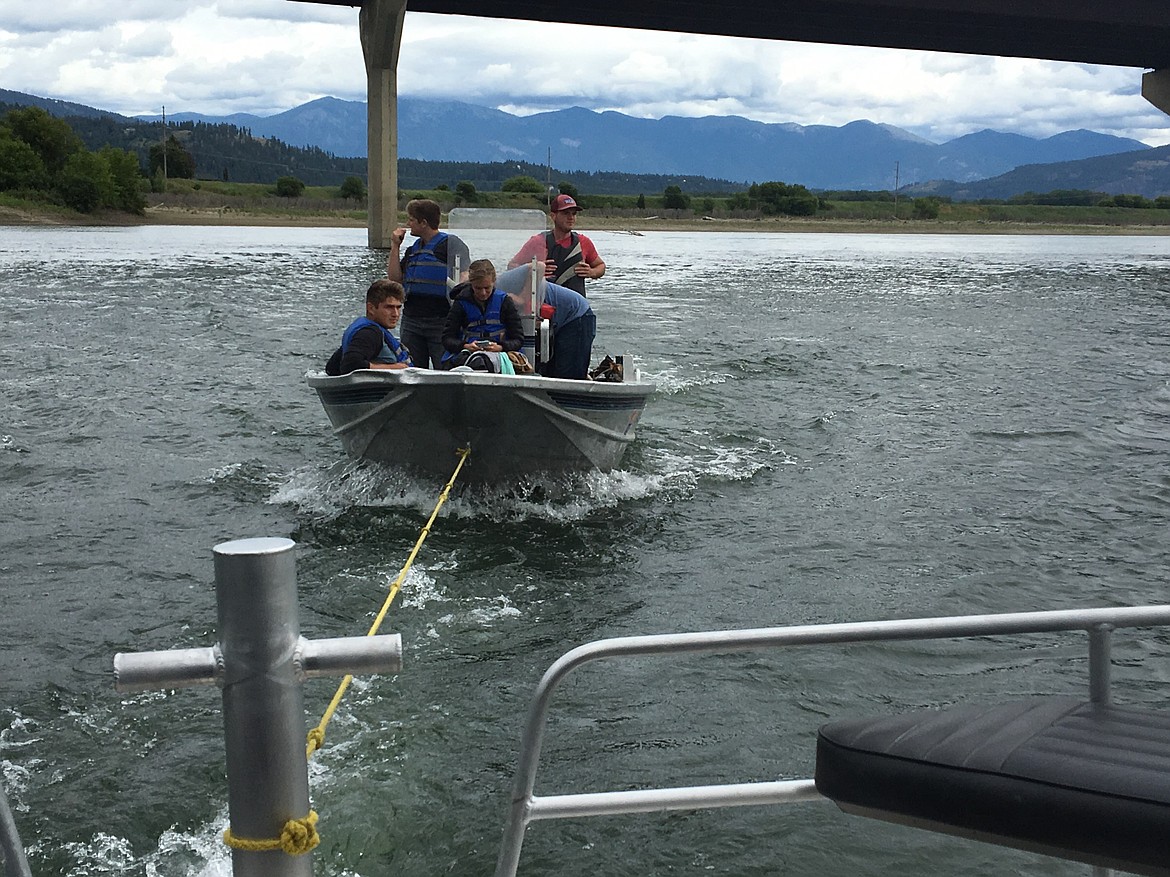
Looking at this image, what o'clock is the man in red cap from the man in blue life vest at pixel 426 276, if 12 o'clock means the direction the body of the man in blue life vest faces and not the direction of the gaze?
The man in red cap is roughly at 7 o'clock from the man in blue life vest.

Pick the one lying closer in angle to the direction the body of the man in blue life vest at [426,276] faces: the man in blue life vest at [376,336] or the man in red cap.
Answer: the man in blue life vest

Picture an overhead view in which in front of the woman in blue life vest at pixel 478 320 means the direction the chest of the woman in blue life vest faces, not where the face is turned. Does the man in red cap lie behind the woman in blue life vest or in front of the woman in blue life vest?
behind

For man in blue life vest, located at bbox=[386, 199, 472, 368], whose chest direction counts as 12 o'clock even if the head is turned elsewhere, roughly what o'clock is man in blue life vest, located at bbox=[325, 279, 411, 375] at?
man in blue life vest, located at bbox=[325, 279, 411, 375] is roughly at 11 o'clock from man in blue life vest, located at bbox=[386, 199, 472, 368].

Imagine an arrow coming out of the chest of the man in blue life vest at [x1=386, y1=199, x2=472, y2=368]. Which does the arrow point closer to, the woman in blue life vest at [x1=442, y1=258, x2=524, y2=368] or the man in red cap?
the woman in blue life vest

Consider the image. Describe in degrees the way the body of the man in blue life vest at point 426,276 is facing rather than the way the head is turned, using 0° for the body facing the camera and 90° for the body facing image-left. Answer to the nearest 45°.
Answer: approximately 45°

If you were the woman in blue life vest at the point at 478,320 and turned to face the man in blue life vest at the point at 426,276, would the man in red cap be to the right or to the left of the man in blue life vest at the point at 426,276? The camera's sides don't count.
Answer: right

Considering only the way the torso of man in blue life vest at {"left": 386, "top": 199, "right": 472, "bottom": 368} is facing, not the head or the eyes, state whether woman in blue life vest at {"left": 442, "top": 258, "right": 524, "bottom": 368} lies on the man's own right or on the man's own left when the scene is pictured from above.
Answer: on the man's own left

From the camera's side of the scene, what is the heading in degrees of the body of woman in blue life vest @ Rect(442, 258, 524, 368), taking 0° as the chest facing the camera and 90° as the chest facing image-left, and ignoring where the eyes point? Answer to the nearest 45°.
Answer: approximately 0°
